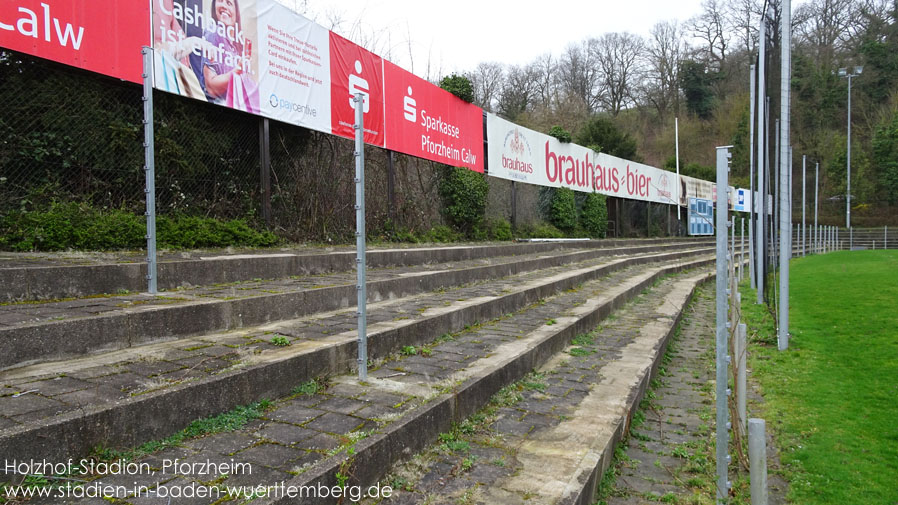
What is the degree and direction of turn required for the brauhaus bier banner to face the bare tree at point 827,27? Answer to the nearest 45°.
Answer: approximately 90° to its left

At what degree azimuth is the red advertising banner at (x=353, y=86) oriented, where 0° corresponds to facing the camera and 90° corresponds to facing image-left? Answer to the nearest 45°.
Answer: approximately 315°

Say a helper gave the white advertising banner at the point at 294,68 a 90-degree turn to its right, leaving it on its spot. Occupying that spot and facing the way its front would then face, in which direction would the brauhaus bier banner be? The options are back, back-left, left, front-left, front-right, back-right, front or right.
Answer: back

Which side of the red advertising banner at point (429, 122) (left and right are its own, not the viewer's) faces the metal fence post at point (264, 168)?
right

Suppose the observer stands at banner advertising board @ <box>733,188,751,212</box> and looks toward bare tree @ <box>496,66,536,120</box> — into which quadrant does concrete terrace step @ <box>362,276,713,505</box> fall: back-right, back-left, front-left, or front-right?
back-left

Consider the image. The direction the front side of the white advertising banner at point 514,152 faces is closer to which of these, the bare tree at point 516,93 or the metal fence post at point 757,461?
the metal fence post

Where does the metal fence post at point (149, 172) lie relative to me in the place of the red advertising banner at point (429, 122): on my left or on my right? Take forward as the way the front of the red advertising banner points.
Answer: on my right

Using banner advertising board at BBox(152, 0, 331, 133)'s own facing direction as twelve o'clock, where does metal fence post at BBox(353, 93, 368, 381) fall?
The metal fence post is roughly at 1 o'clock from the banner advertising board.

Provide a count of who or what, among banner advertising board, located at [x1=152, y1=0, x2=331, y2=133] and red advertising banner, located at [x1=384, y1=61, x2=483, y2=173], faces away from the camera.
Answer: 0

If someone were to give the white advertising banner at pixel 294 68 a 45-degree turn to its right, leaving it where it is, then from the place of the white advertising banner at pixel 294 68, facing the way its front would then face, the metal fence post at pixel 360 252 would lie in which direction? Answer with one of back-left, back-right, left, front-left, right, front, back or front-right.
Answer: front

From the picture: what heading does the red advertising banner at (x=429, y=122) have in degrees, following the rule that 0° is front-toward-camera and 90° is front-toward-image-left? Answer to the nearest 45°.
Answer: approximately 315°

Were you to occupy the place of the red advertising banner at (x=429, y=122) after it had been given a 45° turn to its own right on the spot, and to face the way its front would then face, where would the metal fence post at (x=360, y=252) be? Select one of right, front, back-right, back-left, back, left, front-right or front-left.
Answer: front

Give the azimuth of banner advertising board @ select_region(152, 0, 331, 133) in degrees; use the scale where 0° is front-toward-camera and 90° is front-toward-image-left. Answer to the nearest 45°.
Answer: approximately 315°

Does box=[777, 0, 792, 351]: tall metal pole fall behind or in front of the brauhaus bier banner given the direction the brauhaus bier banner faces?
in front

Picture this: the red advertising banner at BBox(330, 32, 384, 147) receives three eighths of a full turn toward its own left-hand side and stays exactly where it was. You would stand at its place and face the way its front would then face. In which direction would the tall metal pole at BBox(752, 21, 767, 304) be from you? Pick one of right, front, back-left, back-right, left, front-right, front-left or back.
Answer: right

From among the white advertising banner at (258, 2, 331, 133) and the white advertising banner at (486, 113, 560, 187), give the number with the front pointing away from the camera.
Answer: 0

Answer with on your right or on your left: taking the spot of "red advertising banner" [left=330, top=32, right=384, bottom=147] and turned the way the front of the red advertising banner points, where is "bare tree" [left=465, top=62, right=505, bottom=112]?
on your left
